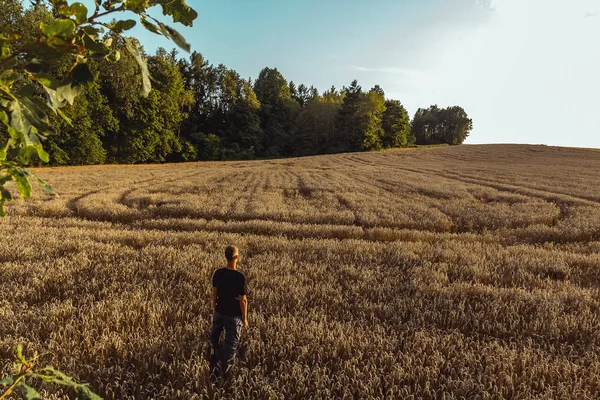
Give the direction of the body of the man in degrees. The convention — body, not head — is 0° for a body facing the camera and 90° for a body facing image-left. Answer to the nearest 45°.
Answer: approximately 180°
